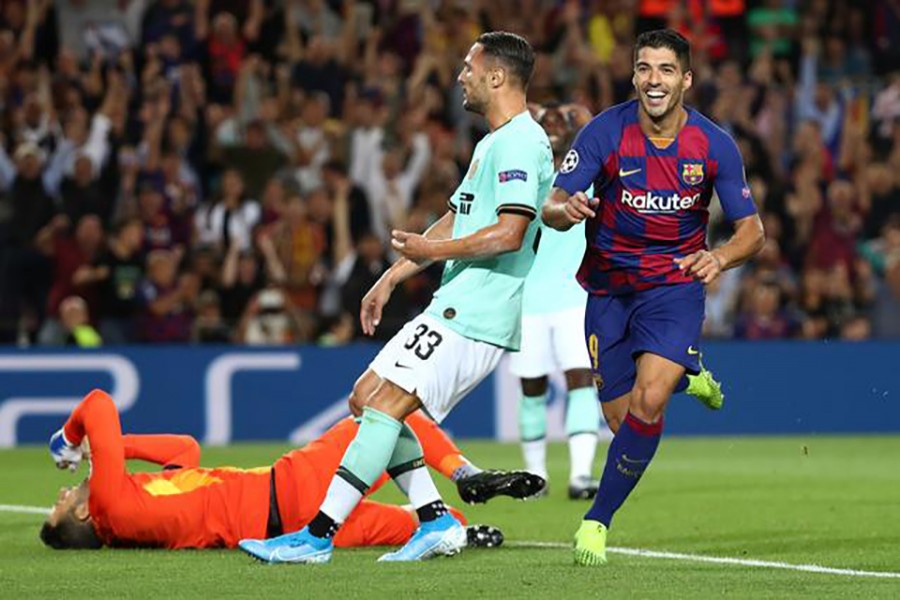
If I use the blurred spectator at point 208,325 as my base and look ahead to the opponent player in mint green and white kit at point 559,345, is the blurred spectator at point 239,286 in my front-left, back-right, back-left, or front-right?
back-left

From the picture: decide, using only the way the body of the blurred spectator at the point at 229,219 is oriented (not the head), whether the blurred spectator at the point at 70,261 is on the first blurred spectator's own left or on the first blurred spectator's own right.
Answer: on the first blurred spectator's own right

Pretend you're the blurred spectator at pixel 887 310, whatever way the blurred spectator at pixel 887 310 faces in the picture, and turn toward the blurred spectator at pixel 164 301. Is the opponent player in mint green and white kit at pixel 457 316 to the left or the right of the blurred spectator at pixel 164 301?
left

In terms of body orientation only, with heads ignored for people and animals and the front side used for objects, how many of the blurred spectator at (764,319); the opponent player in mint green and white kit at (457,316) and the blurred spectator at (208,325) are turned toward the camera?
2

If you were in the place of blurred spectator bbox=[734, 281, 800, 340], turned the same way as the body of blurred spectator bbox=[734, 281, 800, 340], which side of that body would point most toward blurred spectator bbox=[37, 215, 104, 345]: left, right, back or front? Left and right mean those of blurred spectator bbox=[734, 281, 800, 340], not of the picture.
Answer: right
